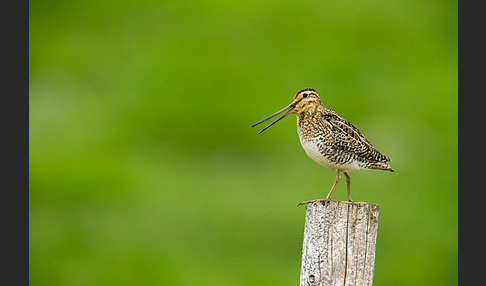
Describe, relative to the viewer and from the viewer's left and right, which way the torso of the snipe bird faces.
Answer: facing to the left of the viewer
